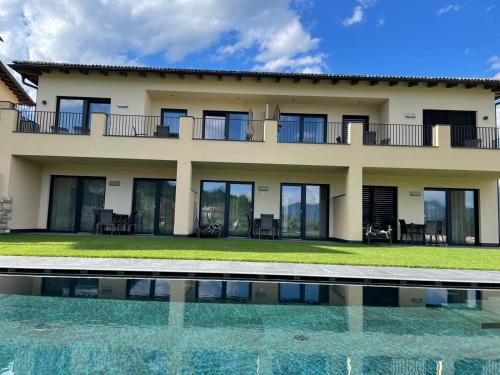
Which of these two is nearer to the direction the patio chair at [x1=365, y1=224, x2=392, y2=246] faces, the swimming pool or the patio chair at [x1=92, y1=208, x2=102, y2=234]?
the swimming pool

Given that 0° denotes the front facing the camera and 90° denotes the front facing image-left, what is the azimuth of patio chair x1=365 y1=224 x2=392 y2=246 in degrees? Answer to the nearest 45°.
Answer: approximately 0°

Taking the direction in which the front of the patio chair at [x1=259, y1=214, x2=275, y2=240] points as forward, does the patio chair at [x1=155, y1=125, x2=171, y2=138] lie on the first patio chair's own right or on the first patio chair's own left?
on the first patio chair's own right

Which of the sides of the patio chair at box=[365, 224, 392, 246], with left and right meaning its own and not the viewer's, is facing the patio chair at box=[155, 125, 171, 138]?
right
